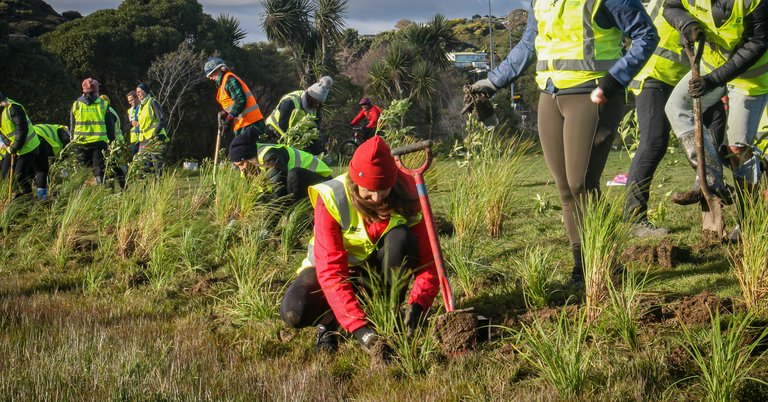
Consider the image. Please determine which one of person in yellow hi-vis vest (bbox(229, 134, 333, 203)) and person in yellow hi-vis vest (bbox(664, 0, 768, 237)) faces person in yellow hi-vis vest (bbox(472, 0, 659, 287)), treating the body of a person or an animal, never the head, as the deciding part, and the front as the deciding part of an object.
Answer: person in yellow hi-vis vest (bbox(664, 0, 768, 237))

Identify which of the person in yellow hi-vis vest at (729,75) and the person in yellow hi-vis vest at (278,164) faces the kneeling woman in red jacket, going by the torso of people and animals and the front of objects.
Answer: the person in yellow hi-vis vest at (729,75)

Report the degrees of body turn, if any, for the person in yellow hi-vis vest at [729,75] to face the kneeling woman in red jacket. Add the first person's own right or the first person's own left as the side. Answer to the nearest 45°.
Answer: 0° — they already face them

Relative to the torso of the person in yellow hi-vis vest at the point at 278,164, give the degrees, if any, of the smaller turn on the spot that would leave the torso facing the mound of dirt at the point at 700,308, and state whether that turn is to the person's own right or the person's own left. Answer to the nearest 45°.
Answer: approximately 135° to the person's own left

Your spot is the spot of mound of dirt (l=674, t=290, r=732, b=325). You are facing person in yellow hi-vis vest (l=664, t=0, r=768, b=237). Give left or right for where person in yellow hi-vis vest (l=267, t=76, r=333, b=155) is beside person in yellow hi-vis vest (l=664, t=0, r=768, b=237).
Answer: left

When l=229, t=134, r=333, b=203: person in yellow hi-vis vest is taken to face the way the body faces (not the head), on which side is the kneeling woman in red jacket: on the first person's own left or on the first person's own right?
on the first person's own left

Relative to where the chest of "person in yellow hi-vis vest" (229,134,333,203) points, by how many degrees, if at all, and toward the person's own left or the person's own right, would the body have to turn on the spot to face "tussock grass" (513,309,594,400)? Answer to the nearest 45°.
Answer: approximately 90° to the person's own left

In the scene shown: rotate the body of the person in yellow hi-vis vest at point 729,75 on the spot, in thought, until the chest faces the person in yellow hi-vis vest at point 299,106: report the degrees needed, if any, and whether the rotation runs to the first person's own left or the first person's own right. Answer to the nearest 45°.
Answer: approximately 90° to the first person's own right

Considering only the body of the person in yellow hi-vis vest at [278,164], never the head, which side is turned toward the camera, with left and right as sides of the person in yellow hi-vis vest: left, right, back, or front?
left

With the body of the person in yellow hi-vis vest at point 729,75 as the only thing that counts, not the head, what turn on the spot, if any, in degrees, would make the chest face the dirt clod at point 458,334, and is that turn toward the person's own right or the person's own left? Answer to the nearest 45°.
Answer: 0° — they already face it

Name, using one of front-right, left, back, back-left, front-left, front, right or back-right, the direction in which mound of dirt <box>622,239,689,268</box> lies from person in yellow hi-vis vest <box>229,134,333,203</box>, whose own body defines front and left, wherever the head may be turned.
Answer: back-left

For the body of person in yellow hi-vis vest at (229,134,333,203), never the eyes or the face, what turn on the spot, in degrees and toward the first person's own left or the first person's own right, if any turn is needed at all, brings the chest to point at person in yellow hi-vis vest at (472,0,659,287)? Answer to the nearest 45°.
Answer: approximately 135° to the first person's own left

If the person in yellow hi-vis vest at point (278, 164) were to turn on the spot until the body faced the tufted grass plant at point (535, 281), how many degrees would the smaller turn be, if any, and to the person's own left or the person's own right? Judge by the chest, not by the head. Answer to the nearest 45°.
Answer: approximately 135° to the person's own left

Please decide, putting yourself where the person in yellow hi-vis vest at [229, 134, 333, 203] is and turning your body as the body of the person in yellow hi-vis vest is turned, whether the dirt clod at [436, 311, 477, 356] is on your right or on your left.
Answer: on your left

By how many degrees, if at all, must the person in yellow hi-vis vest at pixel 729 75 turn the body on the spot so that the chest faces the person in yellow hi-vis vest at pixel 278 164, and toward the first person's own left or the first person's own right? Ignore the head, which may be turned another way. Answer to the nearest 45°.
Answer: approximately 45° to the first person's own right

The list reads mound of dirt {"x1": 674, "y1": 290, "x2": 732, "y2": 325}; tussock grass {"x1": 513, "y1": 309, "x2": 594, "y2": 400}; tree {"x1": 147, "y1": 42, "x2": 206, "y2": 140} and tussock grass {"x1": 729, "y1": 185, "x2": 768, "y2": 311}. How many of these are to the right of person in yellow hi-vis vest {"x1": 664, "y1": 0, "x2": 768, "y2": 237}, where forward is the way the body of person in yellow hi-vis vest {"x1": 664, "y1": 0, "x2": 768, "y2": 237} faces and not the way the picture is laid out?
1

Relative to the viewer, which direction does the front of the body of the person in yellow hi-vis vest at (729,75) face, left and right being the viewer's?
facing the viewer and to the left of the viewer

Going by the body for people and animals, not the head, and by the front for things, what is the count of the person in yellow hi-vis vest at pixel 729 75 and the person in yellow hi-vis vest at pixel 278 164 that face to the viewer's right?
0

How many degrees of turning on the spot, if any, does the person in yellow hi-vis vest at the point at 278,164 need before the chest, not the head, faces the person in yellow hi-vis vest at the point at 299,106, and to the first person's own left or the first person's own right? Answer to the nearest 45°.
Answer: approximately 90° to the first person's own right
